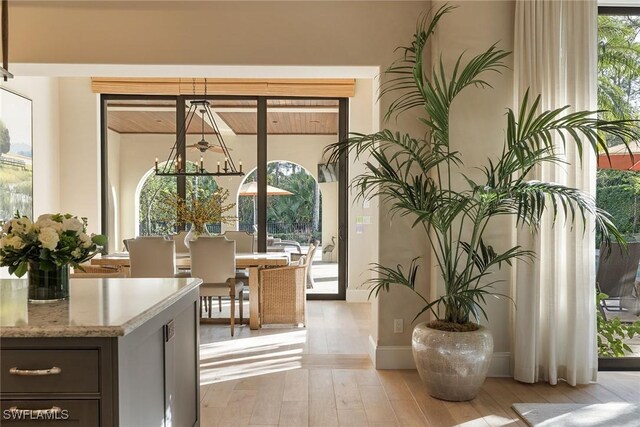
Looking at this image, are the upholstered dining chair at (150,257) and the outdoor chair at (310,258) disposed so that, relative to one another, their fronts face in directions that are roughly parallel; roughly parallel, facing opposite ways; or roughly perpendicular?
roughly perpendicular

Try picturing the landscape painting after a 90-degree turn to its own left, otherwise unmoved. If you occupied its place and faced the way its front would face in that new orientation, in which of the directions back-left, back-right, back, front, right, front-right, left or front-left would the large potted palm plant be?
right

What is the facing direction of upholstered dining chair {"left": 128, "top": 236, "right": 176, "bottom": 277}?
away from the camera

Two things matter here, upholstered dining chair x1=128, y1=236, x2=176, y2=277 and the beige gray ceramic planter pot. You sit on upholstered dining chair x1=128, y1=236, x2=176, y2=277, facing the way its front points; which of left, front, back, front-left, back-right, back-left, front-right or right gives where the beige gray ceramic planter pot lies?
back-right

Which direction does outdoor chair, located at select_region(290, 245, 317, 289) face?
to the viewer's left

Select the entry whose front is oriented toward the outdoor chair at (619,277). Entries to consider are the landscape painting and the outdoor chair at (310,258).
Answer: the landscape painting

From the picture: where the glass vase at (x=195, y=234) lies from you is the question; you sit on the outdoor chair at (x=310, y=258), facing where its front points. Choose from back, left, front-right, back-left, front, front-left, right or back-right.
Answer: front-left

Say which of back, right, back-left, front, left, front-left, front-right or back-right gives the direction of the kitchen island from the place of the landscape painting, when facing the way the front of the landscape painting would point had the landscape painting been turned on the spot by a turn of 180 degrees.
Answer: back-left

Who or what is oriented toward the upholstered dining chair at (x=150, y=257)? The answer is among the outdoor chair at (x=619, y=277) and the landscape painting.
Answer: the landscape painting

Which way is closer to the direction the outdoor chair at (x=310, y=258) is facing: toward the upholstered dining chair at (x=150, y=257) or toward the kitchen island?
the upholstered dining chair

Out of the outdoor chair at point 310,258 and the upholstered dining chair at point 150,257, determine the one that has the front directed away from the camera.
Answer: the upholstered dining chair

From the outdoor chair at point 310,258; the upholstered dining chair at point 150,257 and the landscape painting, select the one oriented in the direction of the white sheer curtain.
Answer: the landscape painting
